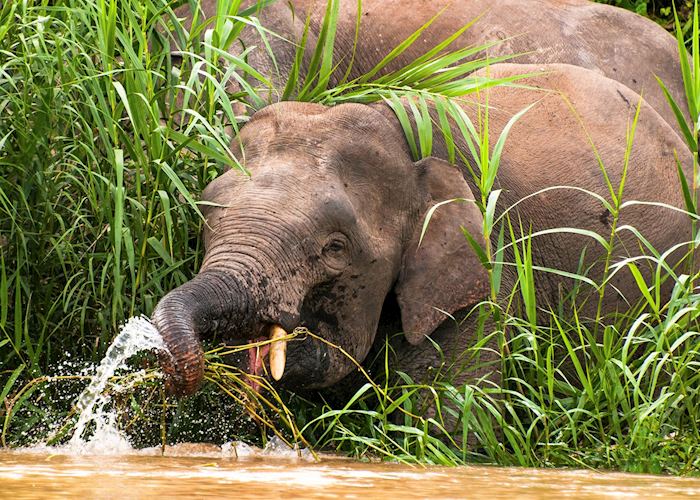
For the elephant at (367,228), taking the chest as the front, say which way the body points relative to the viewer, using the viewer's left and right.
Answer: facing the viewer and to the left of the viewer
